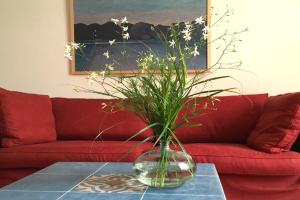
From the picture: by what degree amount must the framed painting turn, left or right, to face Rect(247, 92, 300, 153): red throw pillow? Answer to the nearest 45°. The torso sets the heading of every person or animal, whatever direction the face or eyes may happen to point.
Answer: approximately 45° to its left

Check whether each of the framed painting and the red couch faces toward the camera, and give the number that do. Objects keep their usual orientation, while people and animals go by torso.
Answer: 2

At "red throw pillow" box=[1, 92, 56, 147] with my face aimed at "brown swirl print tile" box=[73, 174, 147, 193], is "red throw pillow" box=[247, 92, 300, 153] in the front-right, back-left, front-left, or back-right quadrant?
front-left

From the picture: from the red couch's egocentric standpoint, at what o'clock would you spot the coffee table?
The coffee table is roughly at 1 o'clock from the red couch.

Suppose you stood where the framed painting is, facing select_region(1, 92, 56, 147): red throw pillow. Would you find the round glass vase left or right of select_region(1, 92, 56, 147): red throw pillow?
left

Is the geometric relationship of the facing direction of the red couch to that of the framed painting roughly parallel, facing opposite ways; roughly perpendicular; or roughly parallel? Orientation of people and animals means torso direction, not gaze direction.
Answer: roughly parallel

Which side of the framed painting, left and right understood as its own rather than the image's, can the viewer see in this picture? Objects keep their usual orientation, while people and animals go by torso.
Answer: front

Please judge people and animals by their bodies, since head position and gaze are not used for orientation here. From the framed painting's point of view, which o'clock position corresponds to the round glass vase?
The round glass vase is roughly at 12 o'clock from the framed painting.

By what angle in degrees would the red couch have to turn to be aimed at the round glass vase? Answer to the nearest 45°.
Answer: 0° — it already faces it

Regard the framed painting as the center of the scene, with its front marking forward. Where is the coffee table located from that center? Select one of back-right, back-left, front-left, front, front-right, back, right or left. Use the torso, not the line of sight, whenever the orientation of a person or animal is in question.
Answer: front

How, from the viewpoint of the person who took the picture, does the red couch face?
facing the viewer

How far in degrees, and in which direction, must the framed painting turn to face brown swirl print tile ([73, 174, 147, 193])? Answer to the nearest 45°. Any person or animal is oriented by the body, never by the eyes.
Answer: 0° — it already faces it
